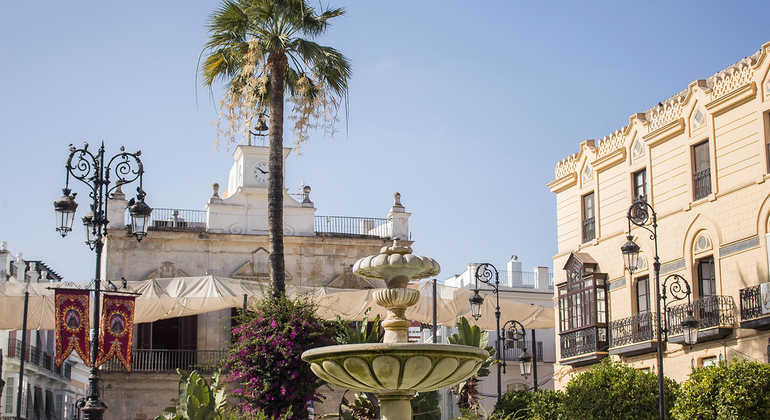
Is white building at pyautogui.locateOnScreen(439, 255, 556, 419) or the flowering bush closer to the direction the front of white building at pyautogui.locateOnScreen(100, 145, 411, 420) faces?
the flowering bush

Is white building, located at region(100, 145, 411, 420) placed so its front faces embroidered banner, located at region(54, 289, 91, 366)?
yes

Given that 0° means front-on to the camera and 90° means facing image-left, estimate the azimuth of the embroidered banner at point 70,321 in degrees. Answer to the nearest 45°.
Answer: approximately 0°

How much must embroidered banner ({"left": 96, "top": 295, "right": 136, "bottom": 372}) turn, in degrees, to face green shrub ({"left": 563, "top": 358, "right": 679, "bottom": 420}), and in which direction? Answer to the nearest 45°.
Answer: approximately 90° to its left

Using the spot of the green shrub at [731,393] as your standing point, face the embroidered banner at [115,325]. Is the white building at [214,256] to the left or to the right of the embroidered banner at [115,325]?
right

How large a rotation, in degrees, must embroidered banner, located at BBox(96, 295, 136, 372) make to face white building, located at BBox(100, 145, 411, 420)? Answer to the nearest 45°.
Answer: approximately 180°

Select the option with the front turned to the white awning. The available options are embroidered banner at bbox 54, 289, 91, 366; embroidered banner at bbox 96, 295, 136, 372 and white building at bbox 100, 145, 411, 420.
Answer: the white building
